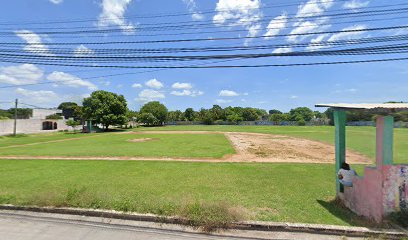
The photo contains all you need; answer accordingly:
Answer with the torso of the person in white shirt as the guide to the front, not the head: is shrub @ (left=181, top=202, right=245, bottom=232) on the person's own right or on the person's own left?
on the person's own left

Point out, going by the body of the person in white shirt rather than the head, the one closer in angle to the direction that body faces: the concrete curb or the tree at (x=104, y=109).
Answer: the tree

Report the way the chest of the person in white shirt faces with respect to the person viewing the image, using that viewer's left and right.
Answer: facing away from the viewer and to the left of the viewer

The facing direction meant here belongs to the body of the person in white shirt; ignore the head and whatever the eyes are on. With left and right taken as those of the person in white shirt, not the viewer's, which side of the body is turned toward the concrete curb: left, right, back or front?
back
